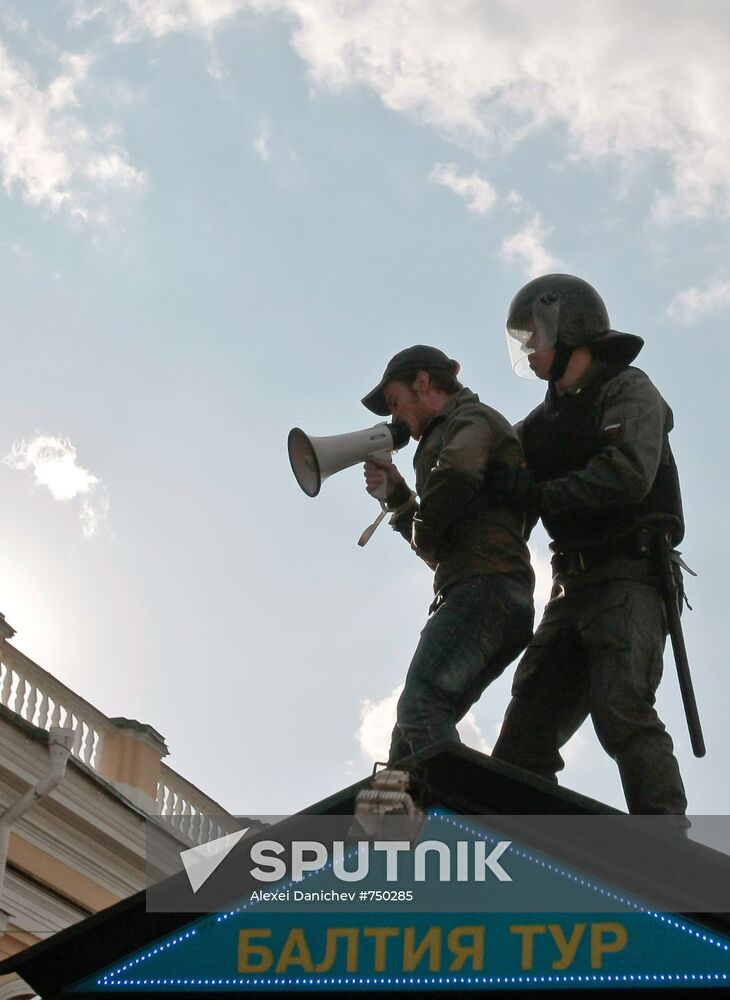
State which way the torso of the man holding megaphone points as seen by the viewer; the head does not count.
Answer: to the viewer's left

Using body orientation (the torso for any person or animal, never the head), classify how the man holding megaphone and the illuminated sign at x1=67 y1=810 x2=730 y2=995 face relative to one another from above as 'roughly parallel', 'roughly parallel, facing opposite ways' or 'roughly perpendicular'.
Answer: roughly perpendicular

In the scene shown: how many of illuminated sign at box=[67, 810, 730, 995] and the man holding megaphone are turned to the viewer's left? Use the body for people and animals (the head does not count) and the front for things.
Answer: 1

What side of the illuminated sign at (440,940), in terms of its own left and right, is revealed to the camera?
front

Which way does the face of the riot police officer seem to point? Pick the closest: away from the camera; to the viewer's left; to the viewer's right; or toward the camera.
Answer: to the viewer's left

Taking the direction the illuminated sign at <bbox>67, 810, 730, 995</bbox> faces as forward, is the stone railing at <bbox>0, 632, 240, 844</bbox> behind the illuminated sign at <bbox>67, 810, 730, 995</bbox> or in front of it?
behind
